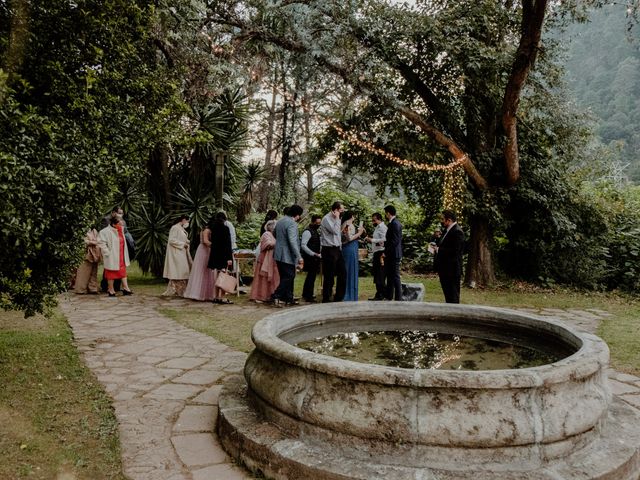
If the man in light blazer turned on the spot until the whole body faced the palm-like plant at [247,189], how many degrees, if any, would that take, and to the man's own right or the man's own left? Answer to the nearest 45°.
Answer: approximately 45° to the man's own left

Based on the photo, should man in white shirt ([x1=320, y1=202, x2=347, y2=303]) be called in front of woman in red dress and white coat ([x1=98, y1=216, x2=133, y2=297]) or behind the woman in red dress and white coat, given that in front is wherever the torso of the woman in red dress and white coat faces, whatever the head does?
in front

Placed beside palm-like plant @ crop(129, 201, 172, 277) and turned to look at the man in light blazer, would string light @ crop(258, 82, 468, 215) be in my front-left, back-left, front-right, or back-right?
front-left

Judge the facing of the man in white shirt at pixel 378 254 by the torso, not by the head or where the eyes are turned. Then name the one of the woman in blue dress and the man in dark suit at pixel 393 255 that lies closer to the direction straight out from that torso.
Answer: the woman in blue dress

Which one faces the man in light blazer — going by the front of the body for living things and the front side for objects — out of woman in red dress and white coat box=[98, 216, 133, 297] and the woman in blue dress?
the woman in red dress and white coat

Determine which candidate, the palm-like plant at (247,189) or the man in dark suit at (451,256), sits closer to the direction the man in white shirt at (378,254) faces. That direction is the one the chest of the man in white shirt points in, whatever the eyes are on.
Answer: the palm-like plant

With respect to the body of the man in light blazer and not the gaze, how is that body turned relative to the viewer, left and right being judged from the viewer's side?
facing away from the viewer and to the right of the viewer

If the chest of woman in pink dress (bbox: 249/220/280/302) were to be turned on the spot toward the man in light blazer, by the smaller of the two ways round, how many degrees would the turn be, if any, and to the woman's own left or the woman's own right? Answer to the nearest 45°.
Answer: approximately 45° to the woman's own right

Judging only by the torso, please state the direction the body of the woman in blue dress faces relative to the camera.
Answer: to the viewer's right

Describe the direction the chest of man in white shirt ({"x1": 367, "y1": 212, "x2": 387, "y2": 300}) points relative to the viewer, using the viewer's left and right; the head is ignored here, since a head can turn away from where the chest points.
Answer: facing to the left of the viewer
